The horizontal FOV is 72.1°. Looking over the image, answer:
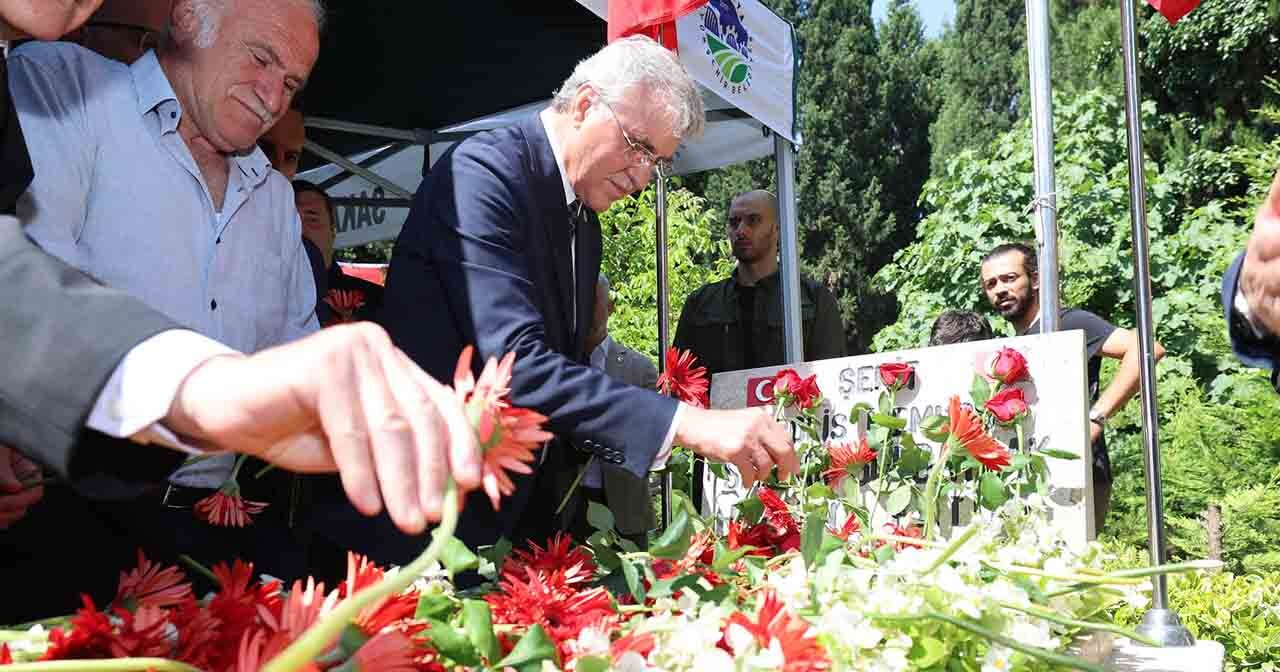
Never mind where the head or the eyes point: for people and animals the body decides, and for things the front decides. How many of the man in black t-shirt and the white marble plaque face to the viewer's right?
0

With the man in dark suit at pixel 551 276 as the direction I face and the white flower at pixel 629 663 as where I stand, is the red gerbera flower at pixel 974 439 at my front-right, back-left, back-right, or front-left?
front-right

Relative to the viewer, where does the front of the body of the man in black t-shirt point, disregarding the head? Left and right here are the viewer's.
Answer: facing the viewer and to the left of the viewer

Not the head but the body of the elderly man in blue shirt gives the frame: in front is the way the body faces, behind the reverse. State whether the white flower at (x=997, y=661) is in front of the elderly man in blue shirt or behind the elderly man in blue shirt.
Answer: in front

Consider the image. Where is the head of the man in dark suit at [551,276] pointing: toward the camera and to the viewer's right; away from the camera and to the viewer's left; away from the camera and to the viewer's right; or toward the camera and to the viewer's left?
toward the camera and to the viewer's right

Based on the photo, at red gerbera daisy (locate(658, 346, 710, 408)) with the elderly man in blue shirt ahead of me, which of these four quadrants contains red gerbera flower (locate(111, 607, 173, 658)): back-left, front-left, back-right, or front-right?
front-left

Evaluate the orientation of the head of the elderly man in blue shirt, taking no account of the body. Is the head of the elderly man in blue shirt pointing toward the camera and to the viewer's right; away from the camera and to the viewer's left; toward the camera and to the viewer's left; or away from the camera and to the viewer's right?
toward the camera and to the viewer's right

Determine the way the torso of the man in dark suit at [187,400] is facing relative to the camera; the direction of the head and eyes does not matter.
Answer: to the viewer's right

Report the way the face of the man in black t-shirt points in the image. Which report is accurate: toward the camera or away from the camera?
toward the camera

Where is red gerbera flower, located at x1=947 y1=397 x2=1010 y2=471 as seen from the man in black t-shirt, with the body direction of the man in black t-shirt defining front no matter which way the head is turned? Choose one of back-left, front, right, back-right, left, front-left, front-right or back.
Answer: front-left

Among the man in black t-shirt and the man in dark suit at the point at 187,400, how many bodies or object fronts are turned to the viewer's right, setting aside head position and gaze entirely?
1

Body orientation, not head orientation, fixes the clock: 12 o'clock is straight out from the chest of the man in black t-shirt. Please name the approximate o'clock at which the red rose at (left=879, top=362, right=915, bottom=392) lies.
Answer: The red rose is roughly at 11 o'clock from the man in black t-shirt.

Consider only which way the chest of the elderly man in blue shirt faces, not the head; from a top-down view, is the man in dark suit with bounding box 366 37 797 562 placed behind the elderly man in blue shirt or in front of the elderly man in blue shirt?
in front

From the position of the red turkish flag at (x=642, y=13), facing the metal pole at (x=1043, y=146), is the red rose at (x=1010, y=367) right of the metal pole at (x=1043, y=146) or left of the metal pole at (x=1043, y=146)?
right
